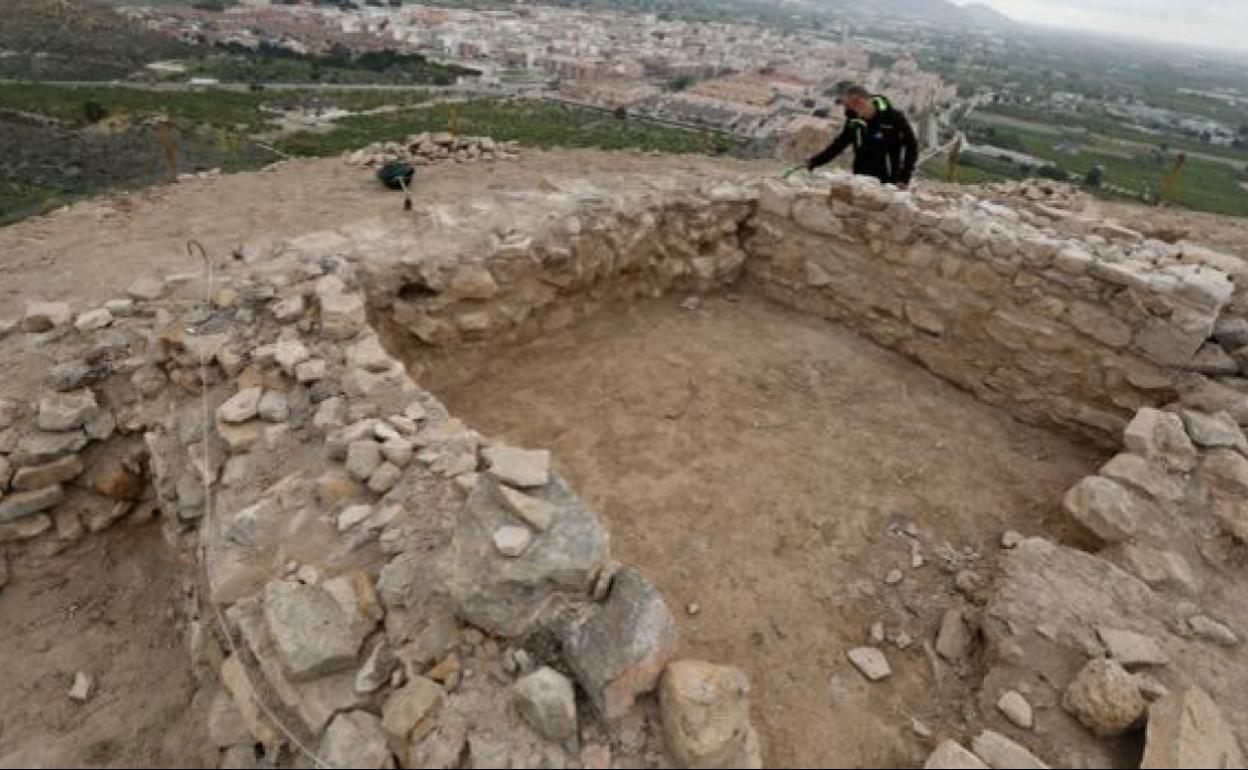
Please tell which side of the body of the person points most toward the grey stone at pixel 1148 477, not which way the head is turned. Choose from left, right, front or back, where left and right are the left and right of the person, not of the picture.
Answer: left

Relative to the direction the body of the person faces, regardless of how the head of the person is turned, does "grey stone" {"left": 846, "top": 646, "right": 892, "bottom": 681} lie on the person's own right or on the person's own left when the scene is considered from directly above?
on the person's own left

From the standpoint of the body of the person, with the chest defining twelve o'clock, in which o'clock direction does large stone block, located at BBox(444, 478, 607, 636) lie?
The large stone block is roughly at 11 o'clock from the person.

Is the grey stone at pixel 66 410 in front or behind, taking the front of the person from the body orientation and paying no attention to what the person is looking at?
in front

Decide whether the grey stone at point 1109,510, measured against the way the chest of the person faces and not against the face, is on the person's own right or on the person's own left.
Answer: on the person's own left

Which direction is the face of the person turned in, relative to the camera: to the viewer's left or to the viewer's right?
to the viewer's left

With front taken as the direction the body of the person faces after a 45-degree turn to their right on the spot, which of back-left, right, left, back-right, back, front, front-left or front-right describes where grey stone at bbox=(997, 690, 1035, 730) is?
left

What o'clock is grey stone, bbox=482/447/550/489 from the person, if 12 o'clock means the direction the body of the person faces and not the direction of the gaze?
The grey stone is roughly at 11 o'clock from the person.

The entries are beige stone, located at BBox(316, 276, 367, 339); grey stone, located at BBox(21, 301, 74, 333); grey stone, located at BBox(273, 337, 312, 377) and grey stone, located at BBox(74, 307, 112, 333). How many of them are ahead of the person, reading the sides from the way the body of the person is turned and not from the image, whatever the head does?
4

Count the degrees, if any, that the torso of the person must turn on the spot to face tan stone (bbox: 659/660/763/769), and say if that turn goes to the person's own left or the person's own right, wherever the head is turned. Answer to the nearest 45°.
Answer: approximately 45° to the person's own left

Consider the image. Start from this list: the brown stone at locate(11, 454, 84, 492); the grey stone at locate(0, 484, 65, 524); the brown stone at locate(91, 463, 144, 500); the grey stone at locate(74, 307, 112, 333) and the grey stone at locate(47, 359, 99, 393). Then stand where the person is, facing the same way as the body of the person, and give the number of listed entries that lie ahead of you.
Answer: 5

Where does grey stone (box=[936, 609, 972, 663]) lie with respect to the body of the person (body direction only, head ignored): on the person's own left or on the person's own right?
on the person's own left

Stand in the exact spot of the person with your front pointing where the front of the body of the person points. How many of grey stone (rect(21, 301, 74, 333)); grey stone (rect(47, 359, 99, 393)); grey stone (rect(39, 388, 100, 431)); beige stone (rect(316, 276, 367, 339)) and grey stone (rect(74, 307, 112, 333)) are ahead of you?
5

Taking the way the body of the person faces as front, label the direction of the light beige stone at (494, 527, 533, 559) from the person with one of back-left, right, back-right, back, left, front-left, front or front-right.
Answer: front-left

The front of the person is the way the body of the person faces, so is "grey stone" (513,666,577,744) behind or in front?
in front

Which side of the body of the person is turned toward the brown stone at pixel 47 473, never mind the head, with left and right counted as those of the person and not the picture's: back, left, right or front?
front

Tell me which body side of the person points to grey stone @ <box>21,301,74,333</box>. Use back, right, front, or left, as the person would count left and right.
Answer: front

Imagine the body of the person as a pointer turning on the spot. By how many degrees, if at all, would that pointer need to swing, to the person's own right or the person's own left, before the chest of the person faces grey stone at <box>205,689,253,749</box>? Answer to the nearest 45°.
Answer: approximately 45° to the person's own left

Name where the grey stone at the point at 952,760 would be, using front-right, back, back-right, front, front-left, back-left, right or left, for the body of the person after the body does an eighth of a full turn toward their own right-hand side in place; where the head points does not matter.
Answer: left

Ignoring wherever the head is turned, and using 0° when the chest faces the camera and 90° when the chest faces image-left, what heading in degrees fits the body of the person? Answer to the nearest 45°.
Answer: approximately 45°

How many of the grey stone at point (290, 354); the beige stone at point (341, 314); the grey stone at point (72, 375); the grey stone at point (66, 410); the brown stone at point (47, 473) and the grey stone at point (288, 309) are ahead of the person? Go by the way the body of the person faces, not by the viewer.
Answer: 6
